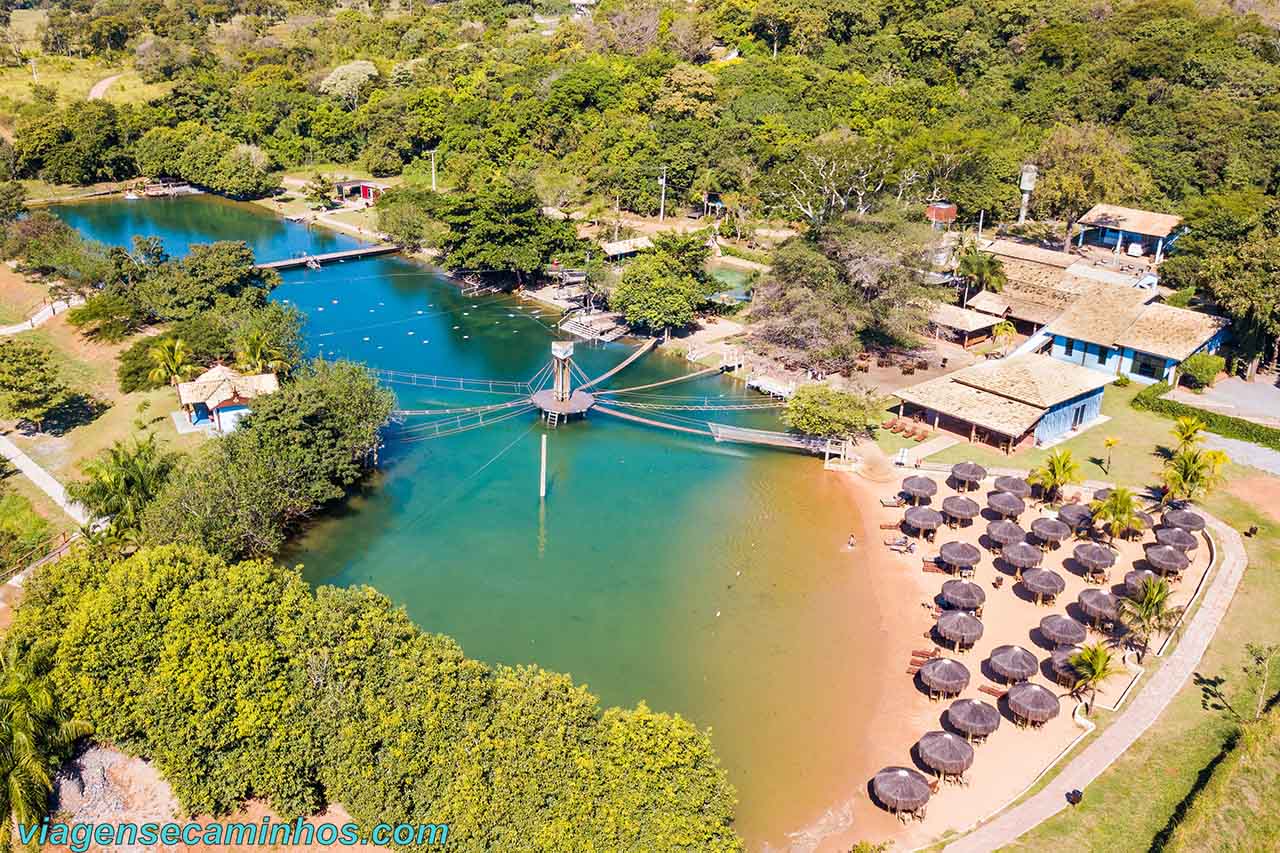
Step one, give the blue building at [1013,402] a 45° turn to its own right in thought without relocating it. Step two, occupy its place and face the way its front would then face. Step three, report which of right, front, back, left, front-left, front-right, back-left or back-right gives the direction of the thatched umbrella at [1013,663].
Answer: left

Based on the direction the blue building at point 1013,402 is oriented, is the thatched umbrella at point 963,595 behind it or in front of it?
in front

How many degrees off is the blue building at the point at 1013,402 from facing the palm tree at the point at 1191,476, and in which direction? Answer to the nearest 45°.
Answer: approximately 90° to its left

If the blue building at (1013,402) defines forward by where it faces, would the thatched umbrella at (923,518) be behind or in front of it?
in front

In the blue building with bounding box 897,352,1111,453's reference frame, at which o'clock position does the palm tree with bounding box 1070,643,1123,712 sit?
The palm tree is roughly at 10 o'clock from the blue building.

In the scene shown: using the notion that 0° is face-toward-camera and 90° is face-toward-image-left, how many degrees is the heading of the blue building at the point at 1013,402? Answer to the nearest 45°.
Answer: approximately 45°

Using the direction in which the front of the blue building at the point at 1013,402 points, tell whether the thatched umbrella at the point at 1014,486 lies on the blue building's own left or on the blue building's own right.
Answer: on the blue building's own left

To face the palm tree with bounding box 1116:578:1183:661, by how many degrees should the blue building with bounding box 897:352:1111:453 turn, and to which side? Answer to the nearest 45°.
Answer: approximately 45° to its left

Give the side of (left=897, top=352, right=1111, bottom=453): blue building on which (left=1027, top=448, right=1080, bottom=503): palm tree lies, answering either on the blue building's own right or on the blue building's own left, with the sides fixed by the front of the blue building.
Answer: on the blue building's own left

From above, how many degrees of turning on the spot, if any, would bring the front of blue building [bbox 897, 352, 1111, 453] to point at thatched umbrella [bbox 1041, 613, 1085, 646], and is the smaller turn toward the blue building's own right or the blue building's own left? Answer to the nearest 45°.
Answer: approximately 45° to the blue building's own left

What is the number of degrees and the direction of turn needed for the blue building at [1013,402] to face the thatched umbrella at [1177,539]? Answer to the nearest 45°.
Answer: approximately 90° to its left

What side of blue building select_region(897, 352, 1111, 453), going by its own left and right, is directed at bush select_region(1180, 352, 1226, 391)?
back

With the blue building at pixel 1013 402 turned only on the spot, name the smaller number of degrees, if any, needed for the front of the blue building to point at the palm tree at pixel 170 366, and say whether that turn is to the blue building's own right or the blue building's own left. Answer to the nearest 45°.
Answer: approximately 45° to the blue building's own right

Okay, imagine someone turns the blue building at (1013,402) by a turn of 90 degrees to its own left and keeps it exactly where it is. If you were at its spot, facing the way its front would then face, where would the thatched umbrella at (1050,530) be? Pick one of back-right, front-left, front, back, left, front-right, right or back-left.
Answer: front-right

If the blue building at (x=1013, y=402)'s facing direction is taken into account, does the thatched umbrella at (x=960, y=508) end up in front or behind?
in front

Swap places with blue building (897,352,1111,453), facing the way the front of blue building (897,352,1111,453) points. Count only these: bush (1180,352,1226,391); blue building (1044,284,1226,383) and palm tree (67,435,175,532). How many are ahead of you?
1

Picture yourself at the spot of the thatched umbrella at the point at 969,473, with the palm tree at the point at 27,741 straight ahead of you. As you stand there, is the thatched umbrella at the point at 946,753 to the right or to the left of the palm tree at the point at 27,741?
left

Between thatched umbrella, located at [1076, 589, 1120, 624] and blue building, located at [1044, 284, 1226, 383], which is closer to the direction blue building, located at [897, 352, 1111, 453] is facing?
the thatched umbrella
